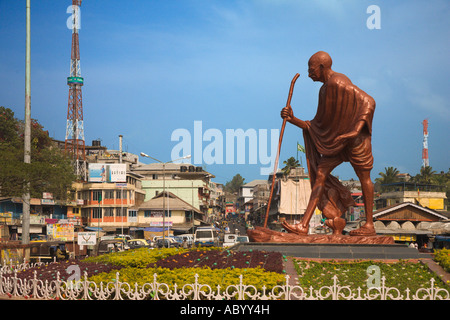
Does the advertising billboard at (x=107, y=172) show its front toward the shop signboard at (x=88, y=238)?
yes

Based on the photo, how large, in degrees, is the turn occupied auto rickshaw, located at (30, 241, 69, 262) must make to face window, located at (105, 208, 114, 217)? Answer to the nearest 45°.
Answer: approximately 90° to its left

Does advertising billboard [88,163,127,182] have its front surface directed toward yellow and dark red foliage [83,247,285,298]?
yes

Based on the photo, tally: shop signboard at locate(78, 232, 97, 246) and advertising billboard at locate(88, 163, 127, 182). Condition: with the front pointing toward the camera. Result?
2

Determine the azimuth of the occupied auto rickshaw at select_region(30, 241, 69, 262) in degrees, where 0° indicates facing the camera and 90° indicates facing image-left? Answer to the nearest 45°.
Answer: approximately 270°

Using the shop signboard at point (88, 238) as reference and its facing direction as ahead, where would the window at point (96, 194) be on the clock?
The window is roughly at 6 o'clock from the shop signboard.

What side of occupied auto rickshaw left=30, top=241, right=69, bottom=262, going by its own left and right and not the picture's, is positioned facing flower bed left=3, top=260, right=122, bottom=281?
right
